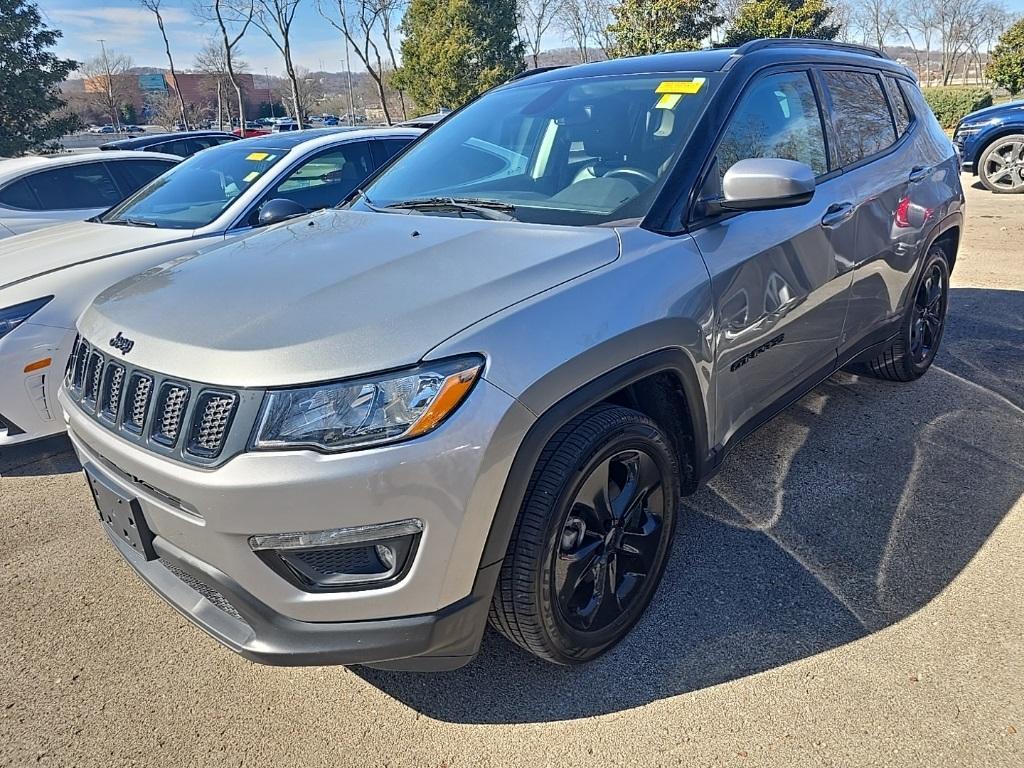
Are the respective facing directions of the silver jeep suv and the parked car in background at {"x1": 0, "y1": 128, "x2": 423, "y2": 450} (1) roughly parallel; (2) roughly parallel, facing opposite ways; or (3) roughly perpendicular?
roughly parallel

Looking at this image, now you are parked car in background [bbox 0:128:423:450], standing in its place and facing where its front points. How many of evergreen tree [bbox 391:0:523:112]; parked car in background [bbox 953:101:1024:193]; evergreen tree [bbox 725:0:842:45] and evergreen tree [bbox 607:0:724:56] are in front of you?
0

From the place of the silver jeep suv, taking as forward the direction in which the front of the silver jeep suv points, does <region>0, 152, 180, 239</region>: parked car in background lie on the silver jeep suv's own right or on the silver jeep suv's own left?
on the silver jeep suv's own right

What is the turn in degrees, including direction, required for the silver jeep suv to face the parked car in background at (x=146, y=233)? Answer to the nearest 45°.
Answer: approximately 90° to its right

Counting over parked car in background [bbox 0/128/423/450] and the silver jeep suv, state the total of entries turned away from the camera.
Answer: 0

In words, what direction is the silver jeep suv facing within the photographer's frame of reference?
facing the viewer and to the left of the viewer

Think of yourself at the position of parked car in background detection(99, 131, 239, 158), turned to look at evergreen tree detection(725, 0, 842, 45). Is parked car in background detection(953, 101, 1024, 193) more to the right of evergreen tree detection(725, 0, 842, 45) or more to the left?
right

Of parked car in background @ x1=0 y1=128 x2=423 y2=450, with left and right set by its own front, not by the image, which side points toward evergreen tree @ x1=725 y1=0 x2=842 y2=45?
back

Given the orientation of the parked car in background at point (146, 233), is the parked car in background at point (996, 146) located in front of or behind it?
behind

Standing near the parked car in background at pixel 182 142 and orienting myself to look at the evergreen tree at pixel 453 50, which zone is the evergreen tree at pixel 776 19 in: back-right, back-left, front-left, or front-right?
front-right

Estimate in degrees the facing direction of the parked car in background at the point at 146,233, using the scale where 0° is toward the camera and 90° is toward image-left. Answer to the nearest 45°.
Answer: approximately 45°

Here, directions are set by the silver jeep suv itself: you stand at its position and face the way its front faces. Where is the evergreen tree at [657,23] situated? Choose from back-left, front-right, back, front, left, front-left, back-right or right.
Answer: back-right

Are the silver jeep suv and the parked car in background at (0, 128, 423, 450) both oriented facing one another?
no

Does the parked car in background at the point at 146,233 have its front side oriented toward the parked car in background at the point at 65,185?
no

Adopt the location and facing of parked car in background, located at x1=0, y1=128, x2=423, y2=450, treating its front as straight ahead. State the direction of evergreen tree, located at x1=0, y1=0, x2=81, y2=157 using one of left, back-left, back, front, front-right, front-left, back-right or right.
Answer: back-right

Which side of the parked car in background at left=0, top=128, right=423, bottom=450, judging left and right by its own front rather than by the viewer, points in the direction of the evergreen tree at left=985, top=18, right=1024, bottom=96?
back

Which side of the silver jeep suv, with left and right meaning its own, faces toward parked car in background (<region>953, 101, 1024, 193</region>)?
back

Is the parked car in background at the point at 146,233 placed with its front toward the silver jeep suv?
no

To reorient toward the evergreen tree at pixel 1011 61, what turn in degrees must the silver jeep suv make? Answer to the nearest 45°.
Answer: approximately 180°
